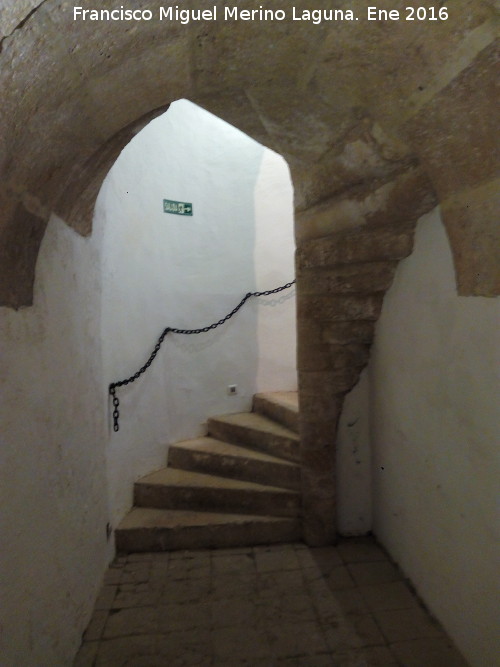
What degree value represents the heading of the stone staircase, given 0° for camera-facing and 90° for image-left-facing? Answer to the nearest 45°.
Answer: approximately 0°
